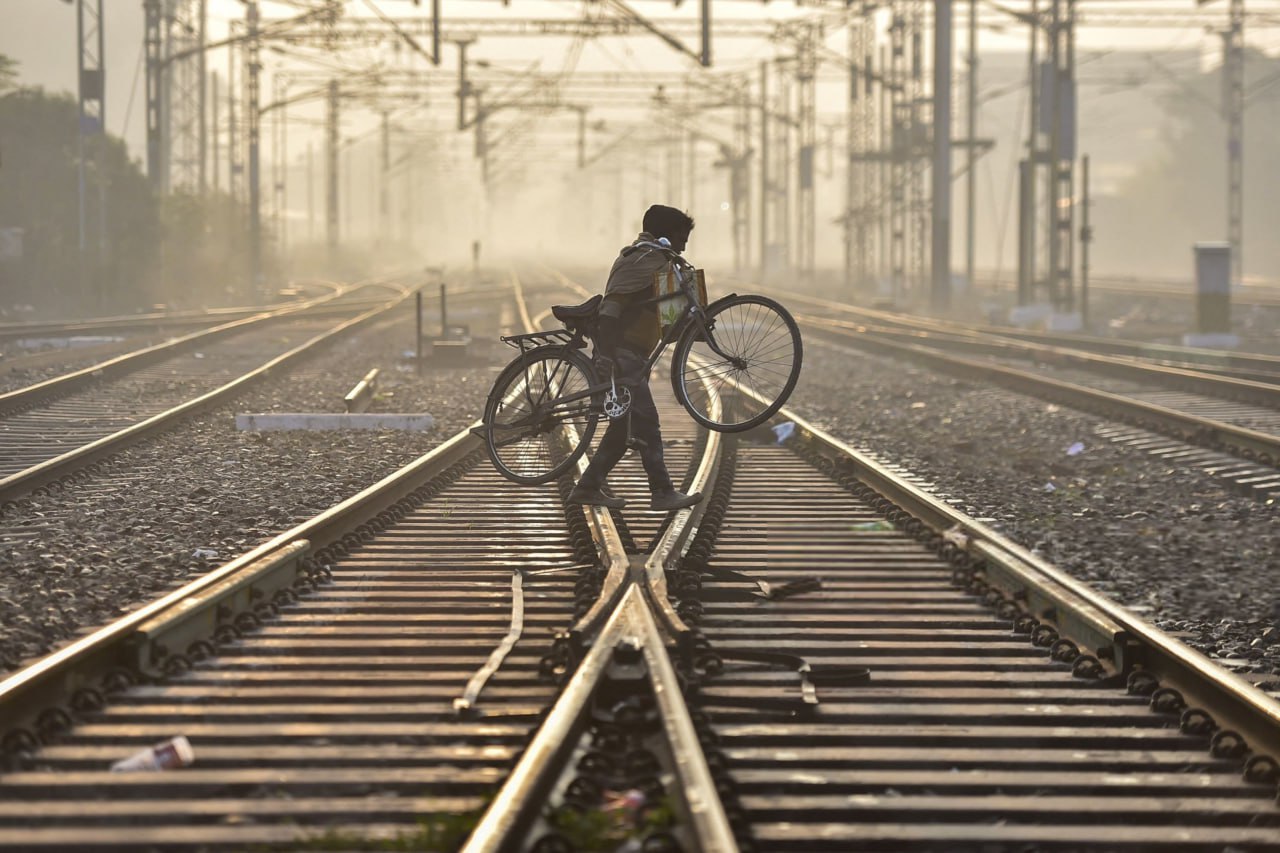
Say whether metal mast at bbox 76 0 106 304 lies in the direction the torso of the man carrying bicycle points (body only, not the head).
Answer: no

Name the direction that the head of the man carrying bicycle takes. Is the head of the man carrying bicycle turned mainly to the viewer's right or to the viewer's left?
to the viewer's right

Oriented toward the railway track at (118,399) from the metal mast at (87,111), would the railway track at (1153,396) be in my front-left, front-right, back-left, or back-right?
front-left

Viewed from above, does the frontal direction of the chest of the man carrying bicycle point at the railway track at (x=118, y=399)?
no

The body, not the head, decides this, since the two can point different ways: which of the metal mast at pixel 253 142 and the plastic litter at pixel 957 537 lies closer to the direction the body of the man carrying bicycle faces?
the plastic litter

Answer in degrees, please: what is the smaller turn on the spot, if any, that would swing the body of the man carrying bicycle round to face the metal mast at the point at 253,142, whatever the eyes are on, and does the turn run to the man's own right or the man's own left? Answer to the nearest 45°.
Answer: approximately 90° to the man's own left

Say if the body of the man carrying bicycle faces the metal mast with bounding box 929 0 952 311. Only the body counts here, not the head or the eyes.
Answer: no

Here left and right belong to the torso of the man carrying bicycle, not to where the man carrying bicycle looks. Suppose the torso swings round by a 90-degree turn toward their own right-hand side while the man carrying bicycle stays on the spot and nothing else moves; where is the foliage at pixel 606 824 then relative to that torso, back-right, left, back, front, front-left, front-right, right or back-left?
front

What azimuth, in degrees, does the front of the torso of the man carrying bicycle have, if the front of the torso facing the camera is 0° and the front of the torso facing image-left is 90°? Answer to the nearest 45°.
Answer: approximately 270°

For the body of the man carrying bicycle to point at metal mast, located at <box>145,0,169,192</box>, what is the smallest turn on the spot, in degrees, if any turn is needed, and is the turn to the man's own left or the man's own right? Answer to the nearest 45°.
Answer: approximately 90° to the man's own left
